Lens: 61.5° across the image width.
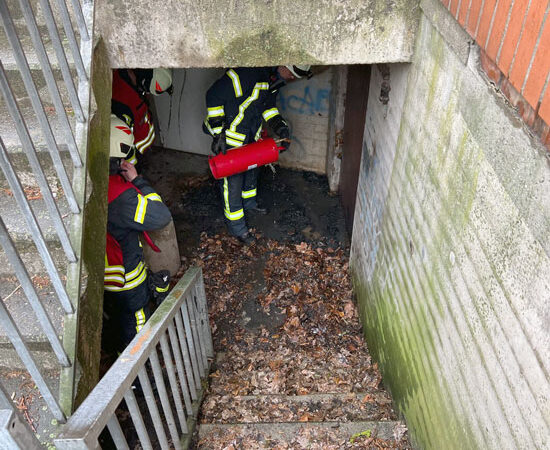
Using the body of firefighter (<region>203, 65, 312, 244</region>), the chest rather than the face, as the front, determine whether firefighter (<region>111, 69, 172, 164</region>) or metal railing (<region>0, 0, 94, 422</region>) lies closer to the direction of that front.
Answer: the metal railing

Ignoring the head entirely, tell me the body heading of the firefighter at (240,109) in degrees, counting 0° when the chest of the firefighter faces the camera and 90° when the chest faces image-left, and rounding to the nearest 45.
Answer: approximately 315°

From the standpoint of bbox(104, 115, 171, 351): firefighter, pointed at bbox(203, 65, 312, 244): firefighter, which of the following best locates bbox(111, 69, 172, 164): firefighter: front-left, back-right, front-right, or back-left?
front-left

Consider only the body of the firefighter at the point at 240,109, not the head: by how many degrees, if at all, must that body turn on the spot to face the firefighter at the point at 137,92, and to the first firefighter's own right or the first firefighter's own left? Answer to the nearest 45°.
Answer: approximately 135° to the first firefighter's own right

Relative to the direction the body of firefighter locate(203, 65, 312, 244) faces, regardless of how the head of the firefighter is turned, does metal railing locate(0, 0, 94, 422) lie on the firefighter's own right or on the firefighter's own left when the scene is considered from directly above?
on the firefighter's own right

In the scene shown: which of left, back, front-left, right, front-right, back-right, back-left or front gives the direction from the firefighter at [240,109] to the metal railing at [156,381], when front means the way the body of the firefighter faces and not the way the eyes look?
front-right
